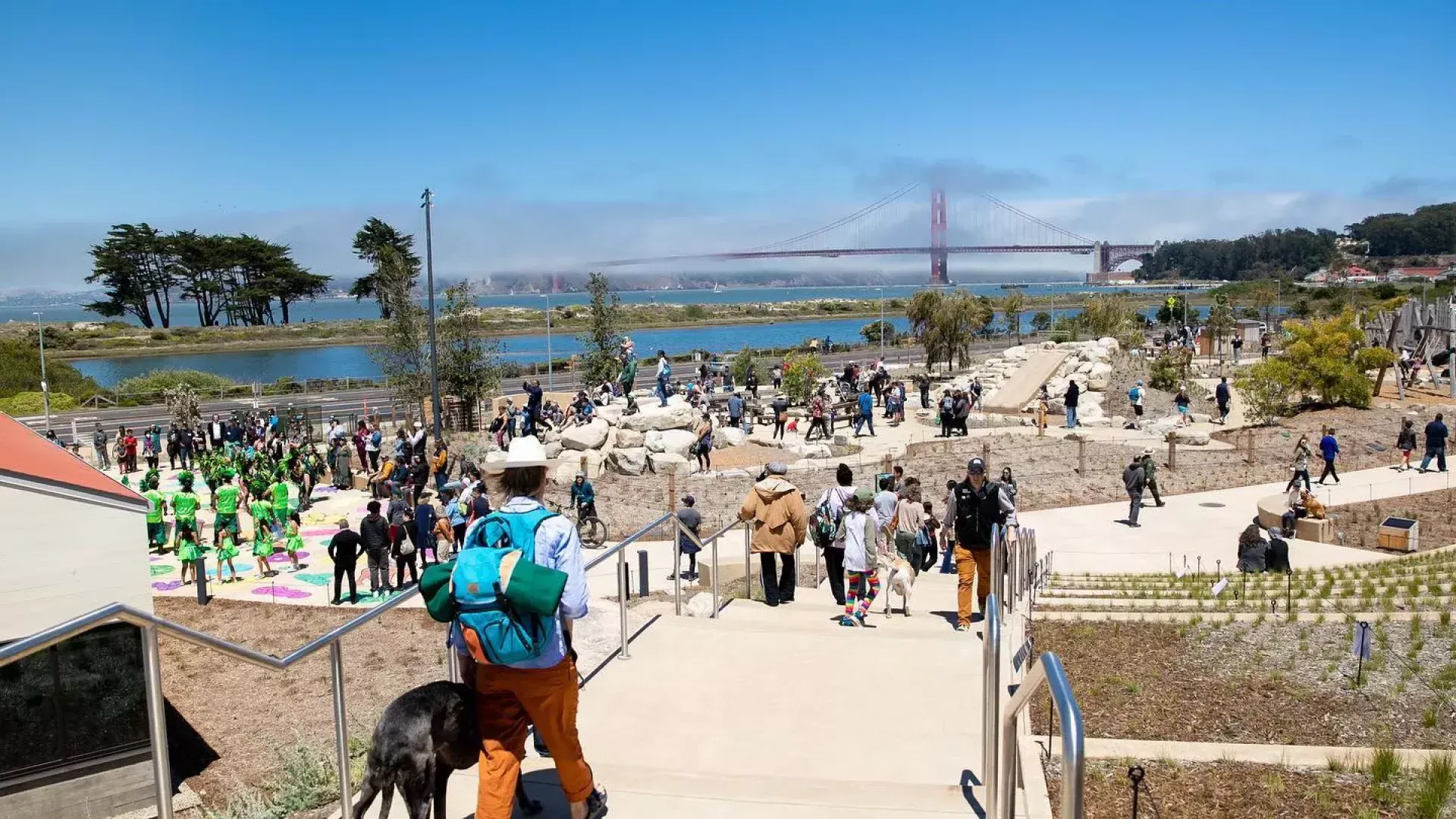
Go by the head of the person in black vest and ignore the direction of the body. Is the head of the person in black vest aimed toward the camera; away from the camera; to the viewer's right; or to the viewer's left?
toward the camera

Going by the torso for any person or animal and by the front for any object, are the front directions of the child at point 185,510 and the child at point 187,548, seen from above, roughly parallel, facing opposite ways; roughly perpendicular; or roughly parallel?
roughly parallel

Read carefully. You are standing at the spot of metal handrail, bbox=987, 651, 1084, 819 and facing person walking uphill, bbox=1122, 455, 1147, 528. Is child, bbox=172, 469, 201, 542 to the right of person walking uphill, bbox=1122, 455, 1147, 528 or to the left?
left

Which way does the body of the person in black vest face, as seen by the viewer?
toward the camera

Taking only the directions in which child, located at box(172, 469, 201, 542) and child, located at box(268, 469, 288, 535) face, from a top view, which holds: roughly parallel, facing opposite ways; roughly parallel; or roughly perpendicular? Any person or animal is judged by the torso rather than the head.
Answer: roughly parallel

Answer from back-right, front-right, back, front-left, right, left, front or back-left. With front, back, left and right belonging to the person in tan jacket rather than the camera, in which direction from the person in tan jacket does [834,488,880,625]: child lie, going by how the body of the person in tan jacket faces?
right

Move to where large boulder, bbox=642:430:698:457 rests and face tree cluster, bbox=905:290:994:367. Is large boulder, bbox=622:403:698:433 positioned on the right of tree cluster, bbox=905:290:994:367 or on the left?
left

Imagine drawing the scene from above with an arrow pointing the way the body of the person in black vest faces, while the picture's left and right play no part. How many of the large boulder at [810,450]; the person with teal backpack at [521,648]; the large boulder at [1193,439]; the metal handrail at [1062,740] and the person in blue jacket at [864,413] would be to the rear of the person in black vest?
3

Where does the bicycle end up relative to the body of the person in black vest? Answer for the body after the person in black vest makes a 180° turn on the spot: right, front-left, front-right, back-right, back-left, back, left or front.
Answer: front-left

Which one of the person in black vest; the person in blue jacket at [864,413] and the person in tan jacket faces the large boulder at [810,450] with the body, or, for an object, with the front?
the person in tan jacket

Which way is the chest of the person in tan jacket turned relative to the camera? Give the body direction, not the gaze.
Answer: away from the camera

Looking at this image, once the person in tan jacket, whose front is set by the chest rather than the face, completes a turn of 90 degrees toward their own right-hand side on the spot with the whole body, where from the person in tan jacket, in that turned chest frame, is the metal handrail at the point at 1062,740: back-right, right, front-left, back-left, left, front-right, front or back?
right

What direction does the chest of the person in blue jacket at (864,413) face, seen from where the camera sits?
away from the camera
